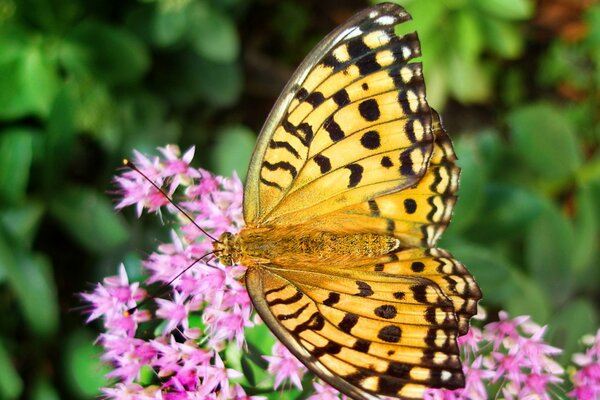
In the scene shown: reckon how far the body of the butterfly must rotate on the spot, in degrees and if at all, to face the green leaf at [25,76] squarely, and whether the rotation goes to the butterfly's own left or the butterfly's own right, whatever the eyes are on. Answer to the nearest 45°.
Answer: approximately 45° to the butterfly's own right

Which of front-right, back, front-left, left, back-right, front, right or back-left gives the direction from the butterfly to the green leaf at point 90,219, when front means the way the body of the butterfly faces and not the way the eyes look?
front-right

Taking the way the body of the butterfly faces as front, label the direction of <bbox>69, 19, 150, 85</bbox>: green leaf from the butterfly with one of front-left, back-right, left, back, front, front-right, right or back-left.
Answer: front-right

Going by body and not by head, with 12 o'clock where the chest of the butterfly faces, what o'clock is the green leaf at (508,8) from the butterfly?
The green leaf is roughly at 4 o'clock from the butterfly.

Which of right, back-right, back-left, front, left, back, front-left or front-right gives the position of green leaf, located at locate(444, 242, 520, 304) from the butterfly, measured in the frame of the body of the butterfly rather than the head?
back-right

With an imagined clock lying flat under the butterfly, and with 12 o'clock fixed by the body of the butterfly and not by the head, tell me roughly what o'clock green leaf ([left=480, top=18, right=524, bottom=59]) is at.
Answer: The green leaf is roughly at 4 o'clock from the butterfly.

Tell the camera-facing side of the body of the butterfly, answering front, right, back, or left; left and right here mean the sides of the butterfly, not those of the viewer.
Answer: left

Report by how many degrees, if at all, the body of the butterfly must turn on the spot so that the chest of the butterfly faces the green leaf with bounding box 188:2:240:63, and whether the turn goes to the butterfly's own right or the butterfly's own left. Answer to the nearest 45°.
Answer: approximately 45° to the butterfly's own right
